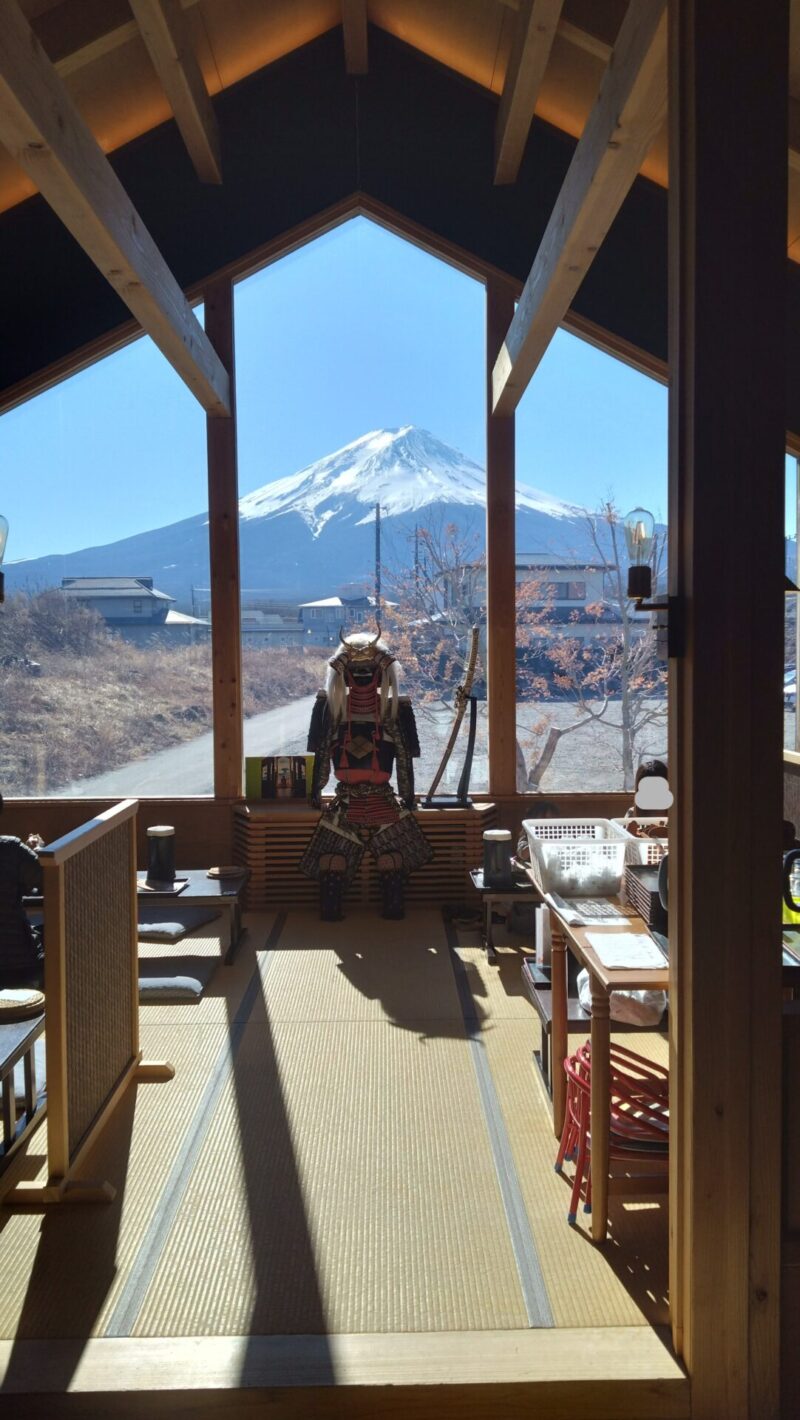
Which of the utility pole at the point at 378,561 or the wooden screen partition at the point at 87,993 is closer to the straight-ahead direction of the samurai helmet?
the wooden screen partition

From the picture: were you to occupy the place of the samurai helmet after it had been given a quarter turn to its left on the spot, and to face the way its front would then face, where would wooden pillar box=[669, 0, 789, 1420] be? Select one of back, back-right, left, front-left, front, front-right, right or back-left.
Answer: right

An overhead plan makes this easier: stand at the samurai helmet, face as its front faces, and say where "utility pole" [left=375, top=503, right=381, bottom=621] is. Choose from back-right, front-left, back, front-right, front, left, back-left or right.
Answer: back

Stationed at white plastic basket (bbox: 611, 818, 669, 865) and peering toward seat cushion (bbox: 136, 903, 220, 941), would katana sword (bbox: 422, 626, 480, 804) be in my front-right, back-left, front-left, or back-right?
front-right

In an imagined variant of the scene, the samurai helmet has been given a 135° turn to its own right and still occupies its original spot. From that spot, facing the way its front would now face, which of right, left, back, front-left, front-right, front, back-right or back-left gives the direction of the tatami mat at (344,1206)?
back-left

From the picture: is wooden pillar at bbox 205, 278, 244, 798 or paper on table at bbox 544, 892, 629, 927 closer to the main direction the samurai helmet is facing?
the paper on table

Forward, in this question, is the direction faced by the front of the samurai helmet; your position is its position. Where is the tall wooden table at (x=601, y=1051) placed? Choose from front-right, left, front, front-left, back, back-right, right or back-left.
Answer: front

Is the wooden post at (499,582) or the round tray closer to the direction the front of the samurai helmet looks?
the round tray

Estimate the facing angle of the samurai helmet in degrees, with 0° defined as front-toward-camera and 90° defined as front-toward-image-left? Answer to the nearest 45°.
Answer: approximately 0°

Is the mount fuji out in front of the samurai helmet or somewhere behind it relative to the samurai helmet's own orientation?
behind

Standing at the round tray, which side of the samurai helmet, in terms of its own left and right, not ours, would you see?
front

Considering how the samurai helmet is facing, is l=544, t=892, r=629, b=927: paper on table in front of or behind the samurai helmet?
in front

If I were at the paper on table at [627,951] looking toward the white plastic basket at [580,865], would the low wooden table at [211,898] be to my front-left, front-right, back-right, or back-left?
front-left

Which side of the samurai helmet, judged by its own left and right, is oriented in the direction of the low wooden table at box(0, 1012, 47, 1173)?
front

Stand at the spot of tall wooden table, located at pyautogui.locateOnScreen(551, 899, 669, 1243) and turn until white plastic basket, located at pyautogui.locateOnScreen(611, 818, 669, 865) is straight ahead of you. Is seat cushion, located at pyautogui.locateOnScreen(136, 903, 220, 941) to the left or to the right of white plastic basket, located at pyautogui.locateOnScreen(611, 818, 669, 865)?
left
